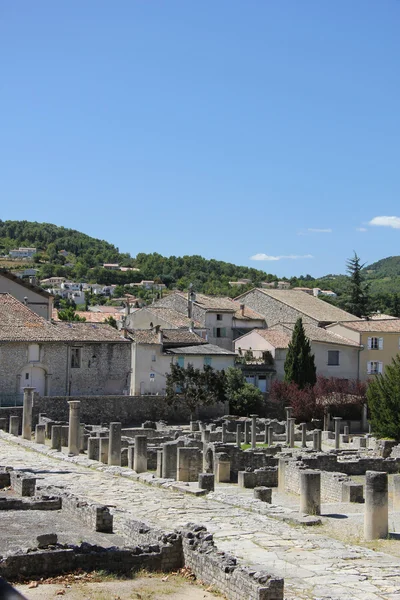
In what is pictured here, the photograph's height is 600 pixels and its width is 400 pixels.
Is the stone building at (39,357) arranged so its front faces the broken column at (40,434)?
yes

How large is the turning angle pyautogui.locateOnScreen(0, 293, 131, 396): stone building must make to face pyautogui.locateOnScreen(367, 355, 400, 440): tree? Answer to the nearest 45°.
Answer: approximately 90° to its left

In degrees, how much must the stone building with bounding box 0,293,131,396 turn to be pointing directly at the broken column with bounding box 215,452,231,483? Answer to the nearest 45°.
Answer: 0° — it already faces it

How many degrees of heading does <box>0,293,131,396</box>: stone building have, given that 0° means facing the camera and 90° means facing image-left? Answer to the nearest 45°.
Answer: approximately 0°

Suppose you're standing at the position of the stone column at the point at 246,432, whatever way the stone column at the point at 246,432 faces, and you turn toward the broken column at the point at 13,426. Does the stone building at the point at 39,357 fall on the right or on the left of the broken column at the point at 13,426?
right
